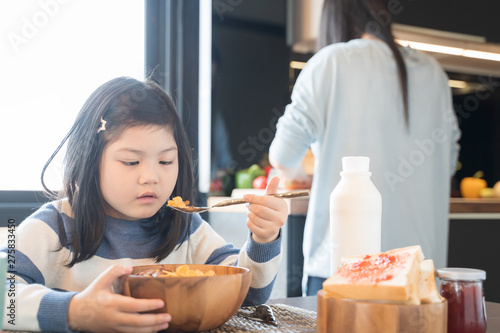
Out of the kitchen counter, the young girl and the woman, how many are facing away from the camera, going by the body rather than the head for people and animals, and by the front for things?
1

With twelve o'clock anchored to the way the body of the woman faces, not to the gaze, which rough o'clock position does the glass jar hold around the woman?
The glass jar is roughly at 6 o'clock from the woman.

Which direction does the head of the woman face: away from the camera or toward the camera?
away from the camera

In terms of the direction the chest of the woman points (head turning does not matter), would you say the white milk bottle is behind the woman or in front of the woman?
behind

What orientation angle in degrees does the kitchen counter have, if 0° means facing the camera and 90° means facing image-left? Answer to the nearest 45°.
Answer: approximately 0°

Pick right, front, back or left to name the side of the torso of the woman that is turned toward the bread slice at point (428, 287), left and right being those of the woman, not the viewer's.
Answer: back

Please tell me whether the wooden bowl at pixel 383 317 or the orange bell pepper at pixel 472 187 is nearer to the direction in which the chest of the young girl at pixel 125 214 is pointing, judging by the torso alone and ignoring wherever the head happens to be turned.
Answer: the wooden bowl

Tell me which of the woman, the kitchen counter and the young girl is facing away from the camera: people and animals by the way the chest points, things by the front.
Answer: the woman

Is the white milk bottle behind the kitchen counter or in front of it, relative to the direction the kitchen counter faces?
in front

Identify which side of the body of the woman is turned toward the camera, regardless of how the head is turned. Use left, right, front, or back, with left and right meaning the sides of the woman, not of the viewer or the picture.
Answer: back

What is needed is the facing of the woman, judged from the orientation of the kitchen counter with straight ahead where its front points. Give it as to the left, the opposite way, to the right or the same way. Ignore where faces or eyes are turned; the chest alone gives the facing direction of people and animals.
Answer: the opposite way
